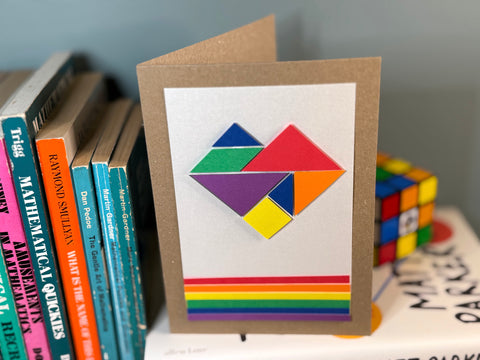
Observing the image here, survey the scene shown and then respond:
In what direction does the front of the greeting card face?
toward the camera
